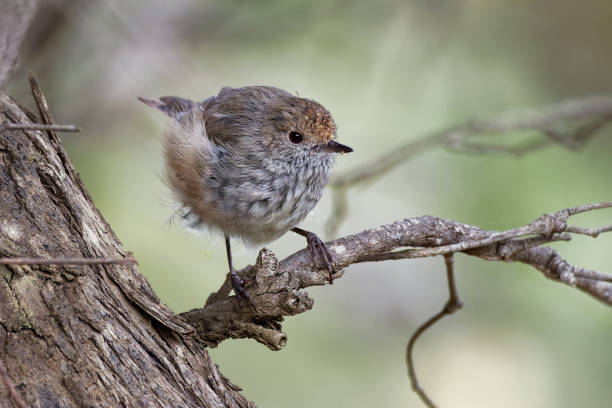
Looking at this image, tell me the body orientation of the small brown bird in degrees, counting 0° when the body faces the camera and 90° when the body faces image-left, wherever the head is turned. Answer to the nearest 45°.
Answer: approximately 315°
